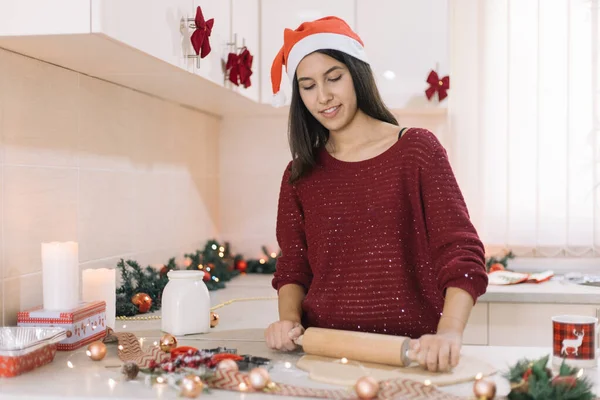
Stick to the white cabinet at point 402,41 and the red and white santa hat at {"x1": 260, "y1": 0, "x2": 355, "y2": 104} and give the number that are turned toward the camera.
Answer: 2

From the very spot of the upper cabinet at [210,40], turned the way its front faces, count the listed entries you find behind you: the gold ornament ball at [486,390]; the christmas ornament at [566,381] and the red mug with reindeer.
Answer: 0

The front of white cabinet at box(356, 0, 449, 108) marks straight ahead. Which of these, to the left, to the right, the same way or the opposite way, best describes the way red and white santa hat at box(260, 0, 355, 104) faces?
the same way

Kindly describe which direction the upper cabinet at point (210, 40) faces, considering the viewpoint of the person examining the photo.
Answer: facing the viewer and to the right of the viewer

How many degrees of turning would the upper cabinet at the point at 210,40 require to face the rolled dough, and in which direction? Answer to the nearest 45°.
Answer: approximately 45° to its right

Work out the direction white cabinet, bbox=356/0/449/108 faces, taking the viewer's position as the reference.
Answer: facing the viewer

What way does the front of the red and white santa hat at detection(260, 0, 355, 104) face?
toward the camera

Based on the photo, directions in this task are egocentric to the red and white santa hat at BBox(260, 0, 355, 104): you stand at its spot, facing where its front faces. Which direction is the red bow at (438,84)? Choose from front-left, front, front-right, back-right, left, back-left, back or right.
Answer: left

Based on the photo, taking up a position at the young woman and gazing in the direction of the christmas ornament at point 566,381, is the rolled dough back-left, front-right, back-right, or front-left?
front-right

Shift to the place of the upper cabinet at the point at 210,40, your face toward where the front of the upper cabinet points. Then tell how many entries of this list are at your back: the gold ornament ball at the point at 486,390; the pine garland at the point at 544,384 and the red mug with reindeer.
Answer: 0

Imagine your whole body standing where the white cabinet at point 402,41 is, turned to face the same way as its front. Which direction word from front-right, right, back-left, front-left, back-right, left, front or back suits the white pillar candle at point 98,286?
front-right
